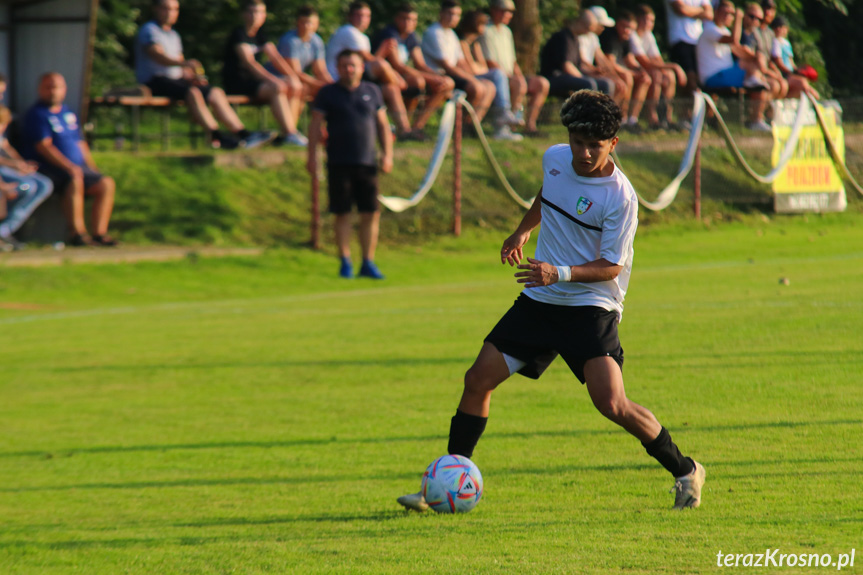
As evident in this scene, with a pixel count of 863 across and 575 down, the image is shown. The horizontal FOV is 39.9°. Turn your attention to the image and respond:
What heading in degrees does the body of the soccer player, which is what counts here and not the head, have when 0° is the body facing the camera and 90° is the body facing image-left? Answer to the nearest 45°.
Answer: approximately 45°

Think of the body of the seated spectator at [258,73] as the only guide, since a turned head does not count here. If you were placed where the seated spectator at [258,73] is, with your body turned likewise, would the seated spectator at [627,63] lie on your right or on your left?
on your left

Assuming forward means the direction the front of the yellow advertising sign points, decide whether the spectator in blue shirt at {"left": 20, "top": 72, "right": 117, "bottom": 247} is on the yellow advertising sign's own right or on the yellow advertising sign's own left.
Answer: on the yellow advertising sign's own right

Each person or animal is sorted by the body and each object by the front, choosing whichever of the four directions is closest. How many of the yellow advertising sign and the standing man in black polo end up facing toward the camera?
2

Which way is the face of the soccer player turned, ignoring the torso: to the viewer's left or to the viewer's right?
to the viewer's left

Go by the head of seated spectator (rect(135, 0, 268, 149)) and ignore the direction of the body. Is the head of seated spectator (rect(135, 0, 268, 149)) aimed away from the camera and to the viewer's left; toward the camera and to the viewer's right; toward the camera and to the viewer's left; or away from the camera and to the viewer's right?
toward the camera and to the viewer's right

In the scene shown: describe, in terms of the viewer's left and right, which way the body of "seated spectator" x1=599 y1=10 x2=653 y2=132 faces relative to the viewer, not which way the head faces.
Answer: facing the viewer and to the right of the viewer

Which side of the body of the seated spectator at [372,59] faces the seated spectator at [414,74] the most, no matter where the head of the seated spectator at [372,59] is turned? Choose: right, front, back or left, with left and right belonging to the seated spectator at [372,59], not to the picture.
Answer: left

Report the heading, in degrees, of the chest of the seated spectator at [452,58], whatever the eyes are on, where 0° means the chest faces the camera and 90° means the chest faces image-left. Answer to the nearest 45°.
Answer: approximately 315°

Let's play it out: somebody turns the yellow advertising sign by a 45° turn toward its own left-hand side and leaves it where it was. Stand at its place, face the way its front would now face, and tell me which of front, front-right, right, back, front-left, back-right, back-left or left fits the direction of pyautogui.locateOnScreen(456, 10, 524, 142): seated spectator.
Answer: right

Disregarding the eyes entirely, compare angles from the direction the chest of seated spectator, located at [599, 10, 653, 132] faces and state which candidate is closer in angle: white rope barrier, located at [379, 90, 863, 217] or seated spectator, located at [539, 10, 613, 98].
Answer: the white rope barrier

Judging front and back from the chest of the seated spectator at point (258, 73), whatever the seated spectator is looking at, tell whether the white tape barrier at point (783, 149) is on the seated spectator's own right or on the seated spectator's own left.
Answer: on the seated spectator's own left

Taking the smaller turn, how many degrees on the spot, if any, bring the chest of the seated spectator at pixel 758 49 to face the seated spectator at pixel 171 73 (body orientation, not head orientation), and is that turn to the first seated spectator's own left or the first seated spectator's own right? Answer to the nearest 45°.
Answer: approximately 90° to the first seated spectator's own right
